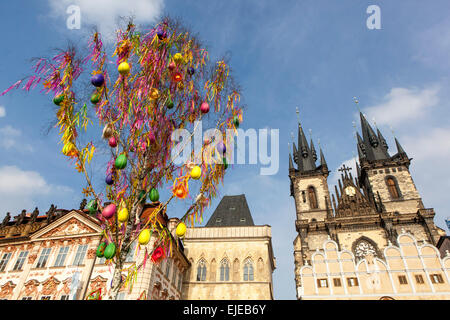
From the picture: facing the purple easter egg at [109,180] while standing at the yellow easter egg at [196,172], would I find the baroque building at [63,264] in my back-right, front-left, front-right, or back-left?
front-right

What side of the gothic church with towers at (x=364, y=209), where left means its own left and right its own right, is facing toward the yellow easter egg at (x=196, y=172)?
front

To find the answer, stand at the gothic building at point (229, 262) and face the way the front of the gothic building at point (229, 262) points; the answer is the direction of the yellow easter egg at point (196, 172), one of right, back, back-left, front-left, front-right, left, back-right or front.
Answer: front

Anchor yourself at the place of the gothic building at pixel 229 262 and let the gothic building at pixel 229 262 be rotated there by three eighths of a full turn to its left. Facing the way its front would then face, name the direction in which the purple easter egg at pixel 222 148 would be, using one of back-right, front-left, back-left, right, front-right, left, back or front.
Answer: back-right

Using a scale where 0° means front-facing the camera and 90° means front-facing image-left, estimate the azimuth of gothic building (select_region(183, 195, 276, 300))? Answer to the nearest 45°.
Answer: approximately 0°

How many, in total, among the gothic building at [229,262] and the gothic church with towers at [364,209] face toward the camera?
2

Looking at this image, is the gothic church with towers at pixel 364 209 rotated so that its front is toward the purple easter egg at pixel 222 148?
yes

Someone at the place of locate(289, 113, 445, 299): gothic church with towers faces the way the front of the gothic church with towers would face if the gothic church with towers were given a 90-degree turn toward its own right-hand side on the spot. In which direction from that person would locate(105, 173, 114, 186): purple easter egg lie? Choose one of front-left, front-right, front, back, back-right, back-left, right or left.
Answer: left

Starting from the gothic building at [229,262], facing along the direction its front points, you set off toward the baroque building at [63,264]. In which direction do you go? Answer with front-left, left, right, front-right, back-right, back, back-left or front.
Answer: front-right

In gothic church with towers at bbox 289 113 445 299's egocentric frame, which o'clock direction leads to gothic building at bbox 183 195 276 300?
The gothic building is roughly at 1 o'clock from the gothic church with towers.

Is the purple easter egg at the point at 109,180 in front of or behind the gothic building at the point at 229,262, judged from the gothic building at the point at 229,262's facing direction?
in front

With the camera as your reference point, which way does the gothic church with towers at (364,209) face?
facing the viewer

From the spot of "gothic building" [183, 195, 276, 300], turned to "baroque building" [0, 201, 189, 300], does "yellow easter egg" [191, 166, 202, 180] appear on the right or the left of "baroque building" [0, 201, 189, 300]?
left
